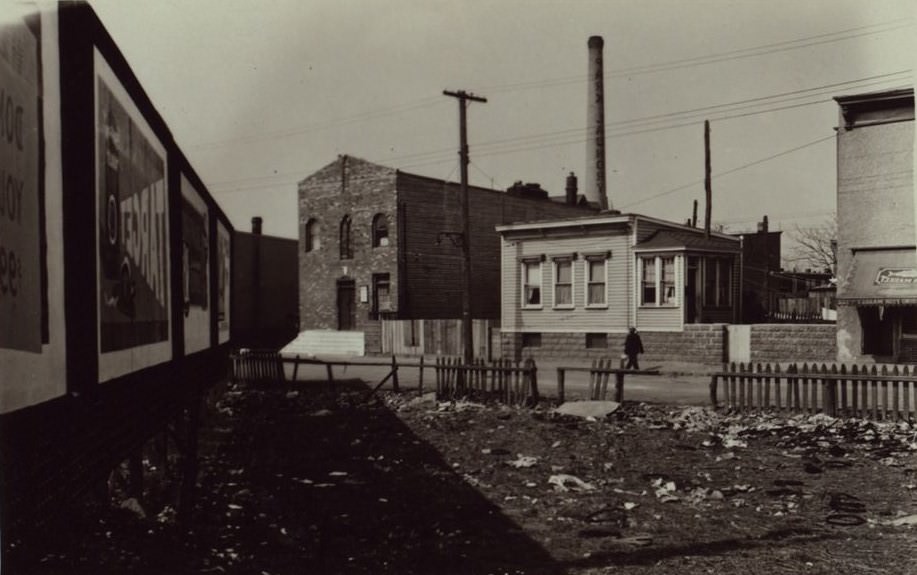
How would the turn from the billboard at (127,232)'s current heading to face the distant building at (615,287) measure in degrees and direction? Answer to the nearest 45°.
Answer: approximately 45° to its left

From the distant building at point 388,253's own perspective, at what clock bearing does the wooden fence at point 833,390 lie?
The wooden fence is roughly at 10 o'clock from the distant building.

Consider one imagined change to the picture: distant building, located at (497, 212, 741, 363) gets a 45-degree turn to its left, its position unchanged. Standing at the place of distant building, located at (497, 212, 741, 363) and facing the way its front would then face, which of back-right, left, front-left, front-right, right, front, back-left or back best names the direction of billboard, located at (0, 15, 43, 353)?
front-right

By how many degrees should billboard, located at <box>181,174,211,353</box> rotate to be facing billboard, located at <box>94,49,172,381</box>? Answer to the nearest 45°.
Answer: approximately 90° to its right

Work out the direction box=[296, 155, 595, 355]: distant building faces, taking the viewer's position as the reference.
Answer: facing the viewer and to the left of the viewer

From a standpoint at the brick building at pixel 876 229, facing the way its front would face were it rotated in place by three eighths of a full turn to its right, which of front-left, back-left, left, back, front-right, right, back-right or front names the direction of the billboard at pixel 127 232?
back-left

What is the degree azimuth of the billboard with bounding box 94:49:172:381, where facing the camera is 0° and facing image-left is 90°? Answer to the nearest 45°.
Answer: approximately 270°

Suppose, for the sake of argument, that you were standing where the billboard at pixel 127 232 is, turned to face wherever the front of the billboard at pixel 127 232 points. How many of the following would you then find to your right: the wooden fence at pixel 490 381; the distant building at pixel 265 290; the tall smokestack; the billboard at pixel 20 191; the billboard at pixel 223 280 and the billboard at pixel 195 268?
1

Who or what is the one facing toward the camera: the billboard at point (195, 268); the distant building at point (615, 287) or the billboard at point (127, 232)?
the distant building

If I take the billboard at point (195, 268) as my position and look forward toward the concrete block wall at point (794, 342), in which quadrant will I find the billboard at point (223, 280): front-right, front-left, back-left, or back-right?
front-left

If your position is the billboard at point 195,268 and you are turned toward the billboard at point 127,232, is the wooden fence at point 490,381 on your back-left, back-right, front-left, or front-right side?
back-left

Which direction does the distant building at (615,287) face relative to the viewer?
toward the camera

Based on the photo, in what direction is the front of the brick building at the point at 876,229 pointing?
toward the camera

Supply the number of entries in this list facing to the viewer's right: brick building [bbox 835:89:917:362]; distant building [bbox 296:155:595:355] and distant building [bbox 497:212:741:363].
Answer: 0

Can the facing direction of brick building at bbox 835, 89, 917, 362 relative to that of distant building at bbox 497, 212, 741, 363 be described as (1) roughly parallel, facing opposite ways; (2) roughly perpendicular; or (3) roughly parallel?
roughly parallel

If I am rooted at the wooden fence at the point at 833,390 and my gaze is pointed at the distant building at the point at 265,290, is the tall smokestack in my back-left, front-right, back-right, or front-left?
front-right

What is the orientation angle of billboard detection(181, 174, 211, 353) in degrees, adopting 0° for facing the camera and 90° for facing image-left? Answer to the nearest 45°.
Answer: approximately 270°

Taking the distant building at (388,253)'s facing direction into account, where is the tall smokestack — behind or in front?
behind
